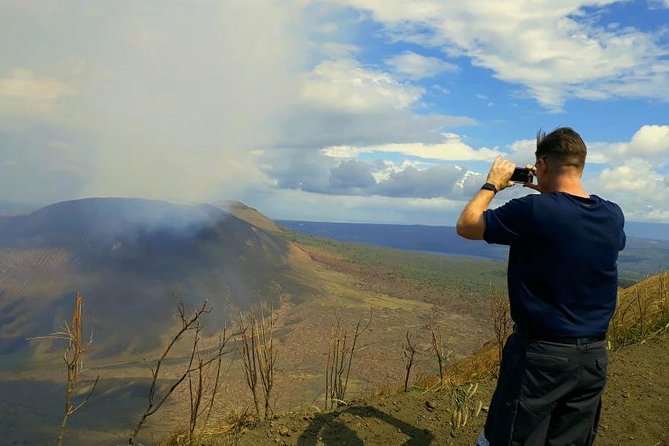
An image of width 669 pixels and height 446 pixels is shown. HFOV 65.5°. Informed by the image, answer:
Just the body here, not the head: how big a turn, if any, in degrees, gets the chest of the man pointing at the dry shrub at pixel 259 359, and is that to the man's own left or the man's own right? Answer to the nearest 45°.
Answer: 0° — they already face it

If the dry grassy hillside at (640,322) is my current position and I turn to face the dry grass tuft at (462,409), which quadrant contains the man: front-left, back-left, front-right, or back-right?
front-left

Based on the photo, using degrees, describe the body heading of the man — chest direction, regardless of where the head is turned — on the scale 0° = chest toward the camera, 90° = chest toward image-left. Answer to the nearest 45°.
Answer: approximately 135°

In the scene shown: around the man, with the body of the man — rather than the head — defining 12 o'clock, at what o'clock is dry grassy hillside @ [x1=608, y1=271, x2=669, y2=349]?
The dry grassy hillside is roughly at 2 o'clock from the man.

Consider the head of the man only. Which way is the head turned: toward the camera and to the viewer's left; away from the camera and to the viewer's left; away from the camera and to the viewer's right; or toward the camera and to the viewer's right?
away from the camera and to the viewer's left

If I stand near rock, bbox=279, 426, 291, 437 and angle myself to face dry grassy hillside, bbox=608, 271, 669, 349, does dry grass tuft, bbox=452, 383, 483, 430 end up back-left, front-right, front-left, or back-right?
front-right

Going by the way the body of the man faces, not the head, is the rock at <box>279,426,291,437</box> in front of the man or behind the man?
in front

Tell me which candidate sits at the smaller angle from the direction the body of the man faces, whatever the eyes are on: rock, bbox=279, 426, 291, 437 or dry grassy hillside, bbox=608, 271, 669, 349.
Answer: the rock

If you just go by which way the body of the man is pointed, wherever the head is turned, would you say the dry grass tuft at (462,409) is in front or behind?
in front
